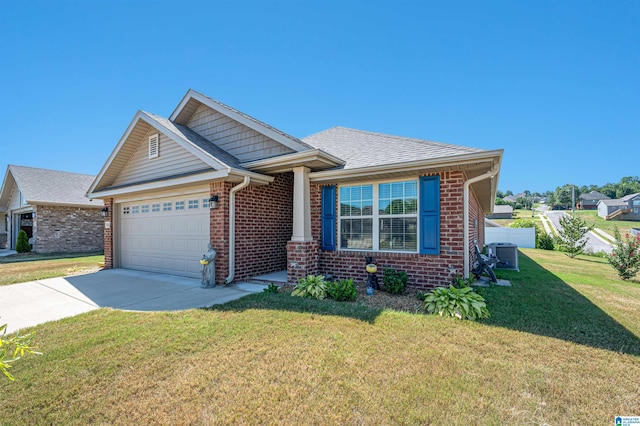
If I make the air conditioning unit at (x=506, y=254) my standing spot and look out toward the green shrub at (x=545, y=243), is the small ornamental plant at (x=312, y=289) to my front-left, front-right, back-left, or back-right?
back-left

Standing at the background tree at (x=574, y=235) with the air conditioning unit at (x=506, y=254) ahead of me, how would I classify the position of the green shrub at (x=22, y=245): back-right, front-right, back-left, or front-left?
front-right

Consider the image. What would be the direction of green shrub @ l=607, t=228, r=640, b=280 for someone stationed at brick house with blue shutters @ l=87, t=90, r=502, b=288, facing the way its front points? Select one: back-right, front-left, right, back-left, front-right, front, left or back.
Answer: back-left

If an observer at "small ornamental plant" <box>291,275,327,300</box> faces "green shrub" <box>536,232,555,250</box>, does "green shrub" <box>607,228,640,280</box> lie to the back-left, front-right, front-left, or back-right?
front-right

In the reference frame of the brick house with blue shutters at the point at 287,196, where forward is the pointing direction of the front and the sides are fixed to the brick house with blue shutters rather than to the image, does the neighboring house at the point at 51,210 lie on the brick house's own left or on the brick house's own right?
on the brick house's own right

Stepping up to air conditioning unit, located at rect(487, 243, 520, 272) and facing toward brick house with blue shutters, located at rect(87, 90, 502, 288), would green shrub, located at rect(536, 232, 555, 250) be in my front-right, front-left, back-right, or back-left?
back-right

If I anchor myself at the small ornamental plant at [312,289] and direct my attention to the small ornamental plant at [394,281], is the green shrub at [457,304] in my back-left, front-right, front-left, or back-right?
front-right

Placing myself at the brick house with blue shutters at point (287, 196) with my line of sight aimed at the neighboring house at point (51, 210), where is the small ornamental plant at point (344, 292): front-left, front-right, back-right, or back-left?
back-left

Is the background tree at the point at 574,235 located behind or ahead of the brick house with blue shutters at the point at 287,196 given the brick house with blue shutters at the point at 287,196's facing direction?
behind

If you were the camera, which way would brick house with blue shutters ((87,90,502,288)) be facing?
facing the viewer and to the left of the viewer

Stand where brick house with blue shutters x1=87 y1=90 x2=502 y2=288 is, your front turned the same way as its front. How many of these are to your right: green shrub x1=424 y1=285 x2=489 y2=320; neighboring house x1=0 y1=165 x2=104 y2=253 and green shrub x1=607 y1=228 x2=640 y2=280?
1
